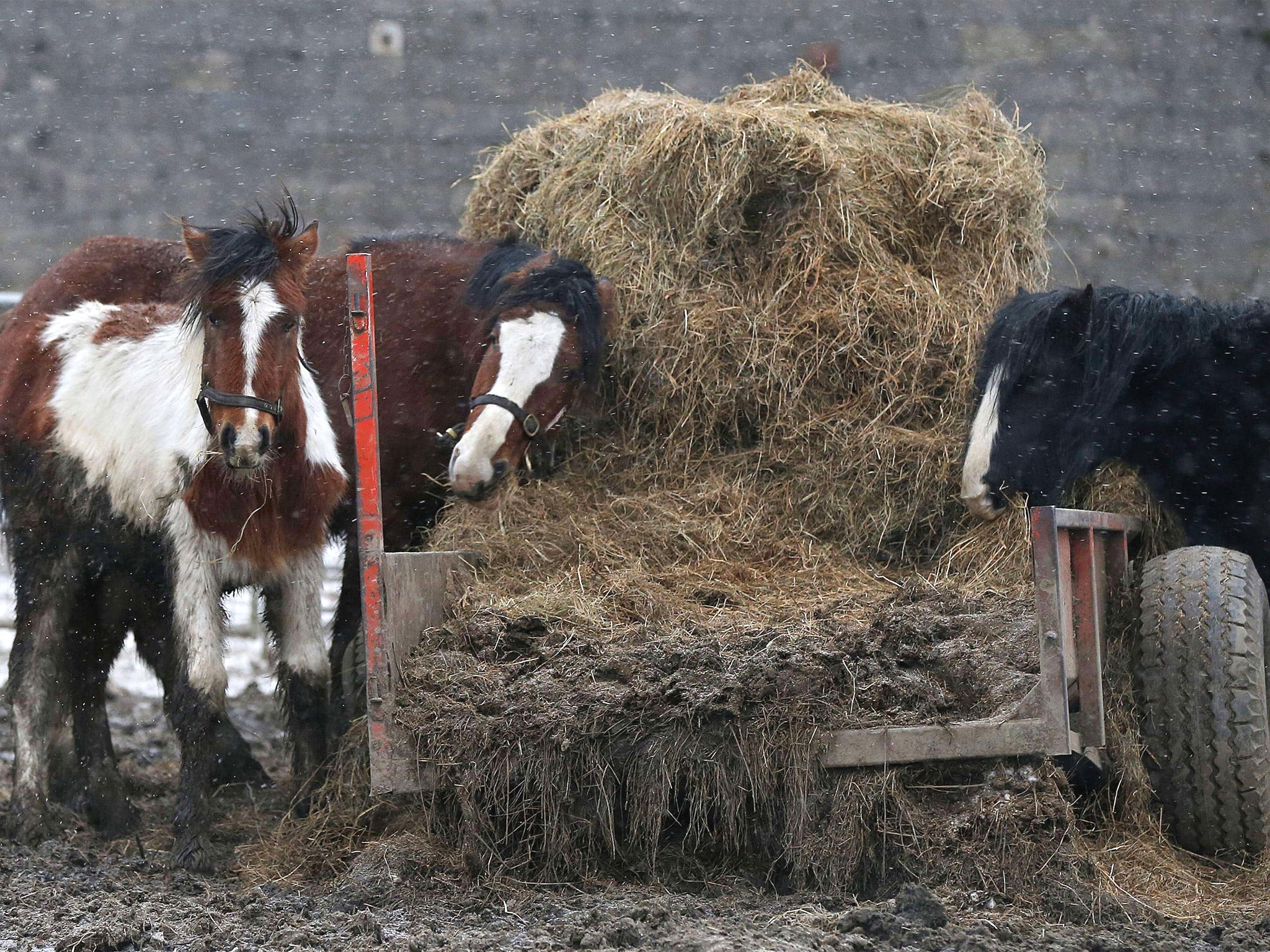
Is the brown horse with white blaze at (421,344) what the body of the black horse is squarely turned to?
yes

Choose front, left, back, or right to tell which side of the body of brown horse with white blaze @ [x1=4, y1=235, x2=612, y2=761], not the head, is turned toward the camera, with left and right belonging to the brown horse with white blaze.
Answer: right

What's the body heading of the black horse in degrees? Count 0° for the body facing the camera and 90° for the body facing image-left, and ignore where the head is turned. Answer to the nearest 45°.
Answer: approximately 90°

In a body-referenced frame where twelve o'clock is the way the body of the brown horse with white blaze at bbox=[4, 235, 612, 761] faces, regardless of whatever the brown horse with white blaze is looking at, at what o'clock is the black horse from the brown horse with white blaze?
The black horse is roughly at 1 o'clock from the brown horse with white blaze.
